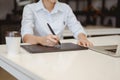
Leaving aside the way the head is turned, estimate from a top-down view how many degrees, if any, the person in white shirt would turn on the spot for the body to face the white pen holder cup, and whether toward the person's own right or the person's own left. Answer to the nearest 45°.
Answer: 0° — they already face it

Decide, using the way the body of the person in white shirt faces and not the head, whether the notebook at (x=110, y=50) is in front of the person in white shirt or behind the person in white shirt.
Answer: in front

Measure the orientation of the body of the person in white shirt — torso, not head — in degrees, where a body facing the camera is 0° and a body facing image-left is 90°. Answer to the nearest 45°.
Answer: approximately 0°

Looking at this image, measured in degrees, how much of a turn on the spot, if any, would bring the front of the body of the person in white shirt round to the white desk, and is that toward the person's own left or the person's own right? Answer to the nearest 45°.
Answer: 0° — they already face it

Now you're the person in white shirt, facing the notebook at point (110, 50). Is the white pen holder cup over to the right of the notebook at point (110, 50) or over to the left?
right
